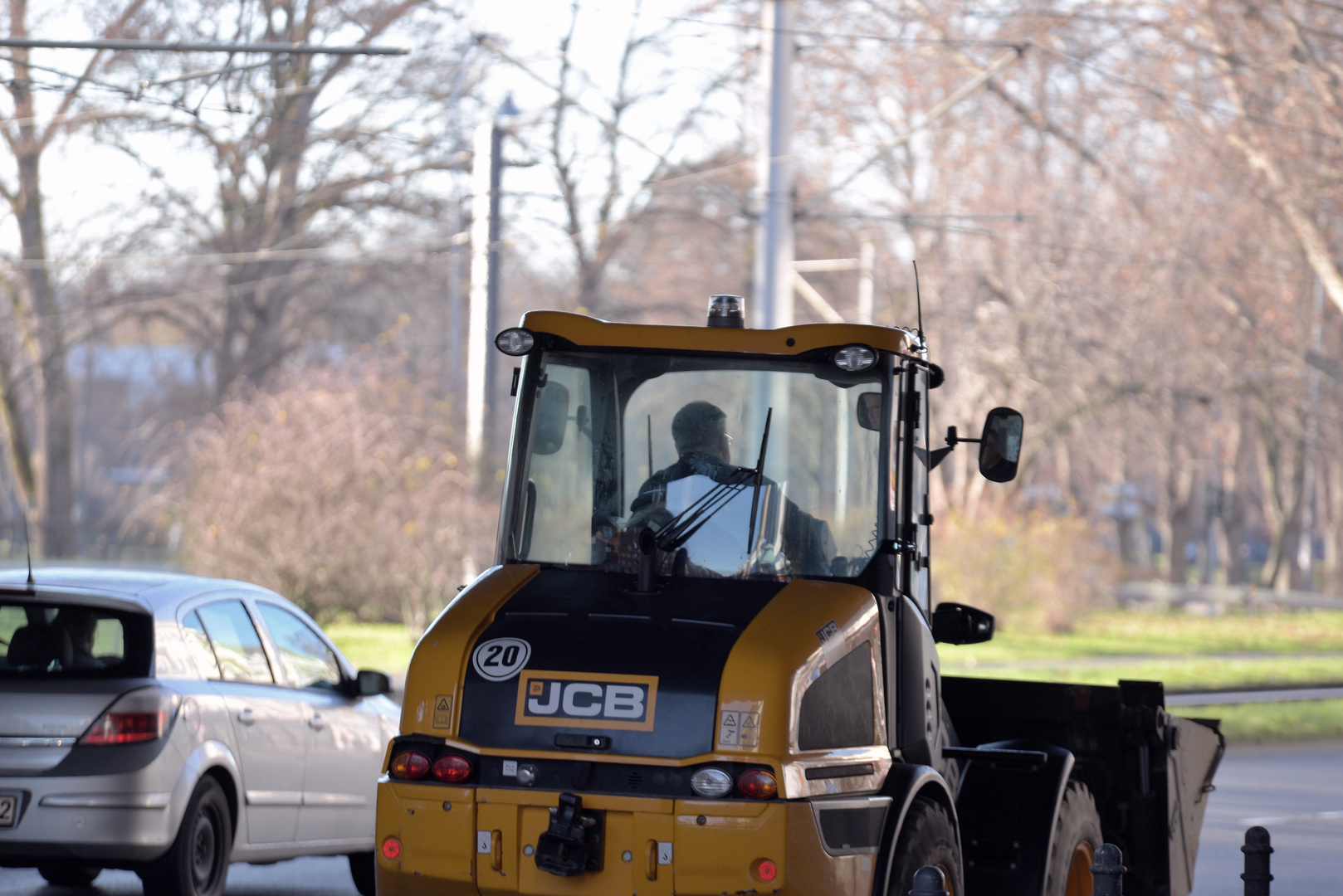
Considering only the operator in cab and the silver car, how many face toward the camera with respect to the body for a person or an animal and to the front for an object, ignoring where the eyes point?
0

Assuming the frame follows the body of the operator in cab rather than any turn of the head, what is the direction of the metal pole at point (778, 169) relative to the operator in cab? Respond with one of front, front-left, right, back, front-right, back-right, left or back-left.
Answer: front-left

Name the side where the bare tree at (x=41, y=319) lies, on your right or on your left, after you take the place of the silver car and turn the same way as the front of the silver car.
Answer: on your left

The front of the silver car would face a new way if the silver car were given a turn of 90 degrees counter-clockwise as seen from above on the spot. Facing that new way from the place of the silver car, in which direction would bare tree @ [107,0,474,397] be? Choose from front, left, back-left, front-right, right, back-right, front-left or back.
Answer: front-right

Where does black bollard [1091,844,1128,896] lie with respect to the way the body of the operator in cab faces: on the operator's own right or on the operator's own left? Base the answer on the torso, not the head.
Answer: on the operator's own right

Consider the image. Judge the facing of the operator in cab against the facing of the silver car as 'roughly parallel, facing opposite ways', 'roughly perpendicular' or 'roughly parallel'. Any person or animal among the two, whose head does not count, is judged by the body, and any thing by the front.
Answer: roughly parallel

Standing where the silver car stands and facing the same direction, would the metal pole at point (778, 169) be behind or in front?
in front

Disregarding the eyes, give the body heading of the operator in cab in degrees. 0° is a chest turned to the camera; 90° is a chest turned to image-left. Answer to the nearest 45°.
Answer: approximately 225°

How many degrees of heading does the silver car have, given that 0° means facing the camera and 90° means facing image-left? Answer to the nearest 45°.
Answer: approximately 225°

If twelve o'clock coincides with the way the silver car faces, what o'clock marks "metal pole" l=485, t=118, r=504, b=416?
The metal pole is roughly at 11 o'clock from the silver car.

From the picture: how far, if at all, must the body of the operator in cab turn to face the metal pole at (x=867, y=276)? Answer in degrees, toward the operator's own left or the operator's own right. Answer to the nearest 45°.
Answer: approximately 45° to the operator's own left

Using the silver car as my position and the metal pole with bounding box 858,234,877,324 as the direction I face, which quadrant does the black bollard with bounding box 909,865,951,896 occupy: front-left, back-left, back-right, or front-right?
back-right

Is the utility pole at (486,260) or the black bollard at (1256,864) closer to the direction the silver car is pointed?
the utility pole

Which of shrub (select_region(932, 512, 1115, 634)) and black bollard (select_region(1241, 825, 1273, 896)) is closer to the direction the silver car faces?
the shrub
